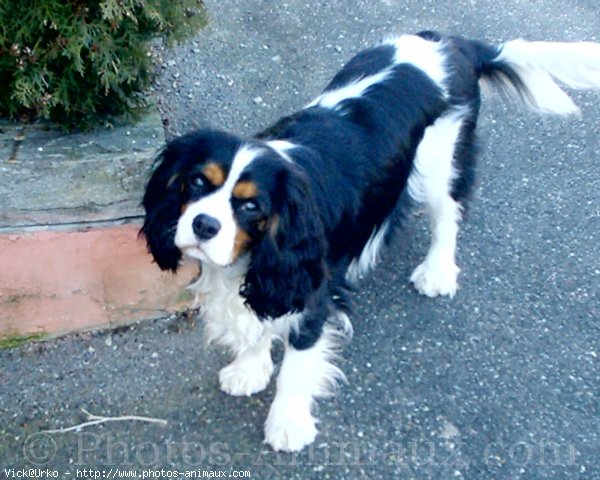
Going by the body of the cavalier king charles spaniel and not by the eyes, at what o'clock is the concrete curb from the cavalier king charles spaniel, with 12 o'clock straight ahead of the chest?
The concrete curb is roughly at 1 o'clock from the cavalier king charles spaniel.

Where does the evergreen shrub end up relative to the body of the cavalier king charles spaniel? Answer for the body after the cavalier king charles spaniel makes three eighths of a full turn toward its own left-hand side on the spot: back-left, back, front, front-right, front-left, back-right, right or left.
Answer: back

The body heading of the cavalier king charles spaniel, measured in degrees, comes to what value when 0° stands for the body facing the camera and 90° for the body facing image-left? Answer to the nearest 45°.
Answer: approximately 45°
